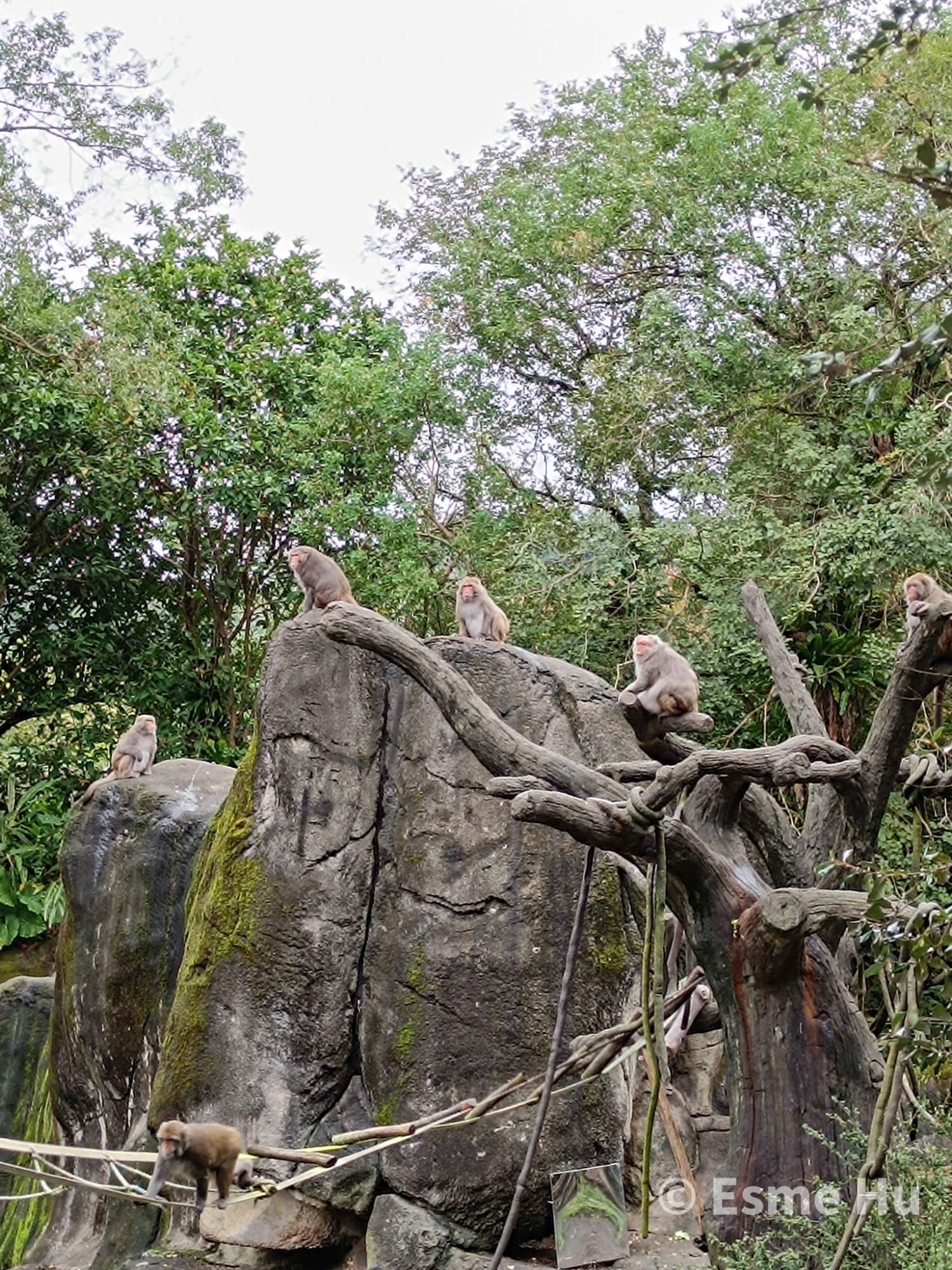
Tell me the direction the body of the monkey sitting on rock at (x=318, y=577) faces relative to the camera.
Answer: to the viewer's left

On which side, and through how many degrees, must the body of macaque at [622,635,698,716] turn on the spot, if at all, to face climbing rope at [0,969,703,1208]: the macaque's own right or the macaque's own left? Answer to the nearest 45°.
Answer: approximately 45° to the macaque's own left

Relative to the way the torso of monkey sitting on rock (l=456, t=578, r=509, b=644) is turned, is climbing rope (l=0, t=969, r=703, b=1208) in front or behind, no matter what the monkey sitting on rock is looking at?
in front

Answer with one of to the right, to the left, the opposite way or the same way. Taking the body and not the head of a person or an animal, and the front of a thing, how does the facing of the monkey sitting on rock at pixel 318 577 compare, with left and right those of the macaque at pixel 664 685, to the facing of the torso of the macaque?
the same way

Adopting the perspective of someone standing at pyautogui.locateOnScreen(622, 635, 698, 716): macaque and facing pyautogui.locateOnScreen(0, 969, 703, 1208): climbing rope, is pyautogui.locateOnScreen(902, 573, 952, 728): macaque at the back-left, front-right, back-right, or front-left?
back-left

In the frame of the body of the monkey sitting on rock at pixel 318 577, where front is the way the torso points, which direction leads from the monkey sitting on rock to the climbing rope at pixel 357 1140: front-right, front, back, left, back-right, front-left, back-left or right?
left

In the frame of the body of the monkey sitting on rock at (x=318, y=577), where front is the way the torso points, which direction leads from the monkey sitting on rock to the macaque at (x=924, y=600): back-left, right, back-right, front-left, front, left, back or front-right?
back-left

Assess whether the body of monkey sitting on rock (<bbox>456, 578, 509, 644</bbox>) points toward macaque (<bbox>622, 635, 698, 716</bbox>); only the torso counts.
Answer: no

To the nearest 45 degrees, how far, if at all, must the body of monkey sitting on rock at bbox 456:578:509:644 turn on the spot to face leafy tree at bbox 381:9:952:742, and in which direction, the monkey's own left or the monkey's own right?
approximately 180°

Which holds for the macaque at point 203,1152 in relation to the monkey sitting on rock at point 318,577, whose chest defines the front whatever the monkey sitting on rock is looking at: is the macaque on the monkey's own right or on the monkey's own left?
on the monkey's own left

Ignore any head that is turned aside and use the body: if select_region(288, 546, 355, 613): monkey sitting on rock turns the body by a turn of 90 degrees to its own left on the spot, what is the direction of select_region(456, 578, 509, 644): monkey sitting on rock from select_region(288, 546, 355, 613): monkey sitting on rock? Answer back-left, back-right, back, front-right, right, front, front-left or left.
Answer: left

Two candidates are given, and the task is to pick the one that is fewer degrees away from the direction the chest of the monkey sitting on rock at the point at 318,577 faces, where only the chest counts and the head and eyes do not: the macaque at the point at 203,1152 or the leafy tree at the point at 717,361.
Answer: the macaque

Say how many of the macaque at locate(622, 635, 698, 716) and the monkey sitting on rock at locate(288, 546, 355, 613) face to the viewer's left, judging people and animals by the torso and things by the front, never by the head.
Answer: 2

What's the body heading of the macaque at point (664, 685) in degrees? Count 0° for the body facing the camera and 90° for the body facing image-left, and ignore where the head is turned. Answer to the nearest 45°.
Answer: approximately 90°

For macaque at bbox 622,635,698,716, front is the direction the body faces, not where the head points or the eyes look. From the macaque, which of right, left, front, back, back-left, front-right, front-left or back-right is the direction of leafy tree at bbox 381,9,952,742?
right
